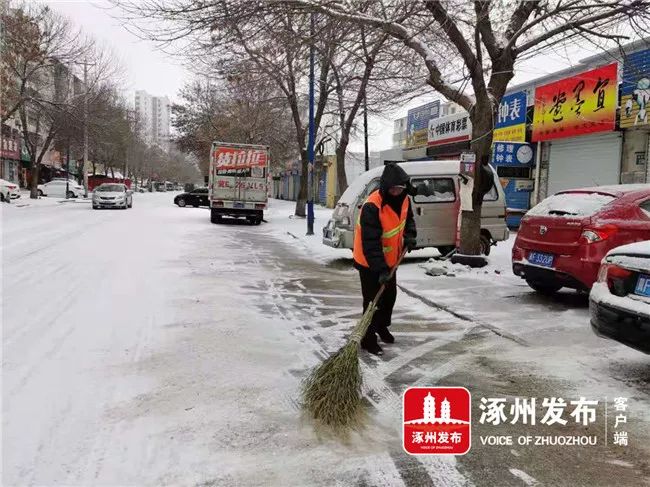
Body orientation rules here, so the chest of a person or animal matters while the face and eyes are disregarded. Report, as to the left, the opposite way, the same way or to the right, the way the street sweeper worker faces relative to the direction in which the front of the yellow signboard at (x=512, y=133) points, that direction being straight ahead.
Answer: to the left

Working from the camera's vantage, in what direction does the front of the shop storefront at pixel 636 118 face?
facing the viewer and to the left of the viewer

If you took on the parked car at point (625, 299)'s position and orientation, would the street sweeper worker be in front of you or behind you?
behind

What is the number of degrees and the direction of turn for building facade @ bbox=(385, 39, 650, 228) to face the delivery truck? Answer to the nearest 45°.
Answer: approximately 45° to its right

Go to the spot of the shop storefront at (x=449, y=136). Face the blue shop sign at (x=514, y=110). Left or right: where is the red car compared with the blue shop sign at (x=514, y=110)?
right

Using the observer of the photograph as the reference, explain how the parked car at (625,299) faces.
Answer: facing away from the viewer and to the right of the viewer

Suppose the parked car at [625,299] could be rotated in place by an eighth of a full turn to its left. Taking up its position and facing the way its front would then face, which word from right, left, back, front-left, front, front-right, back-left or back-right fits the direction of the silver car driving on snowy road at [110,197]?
front-left

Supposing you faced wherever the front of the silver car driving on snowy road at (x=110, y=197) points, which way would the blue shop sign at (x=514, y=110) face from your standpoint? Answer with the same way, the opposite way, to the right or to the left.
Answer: to the right

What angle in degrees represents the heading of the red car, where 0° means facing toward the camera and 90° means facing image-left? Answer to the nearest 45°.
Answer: approximately 225°

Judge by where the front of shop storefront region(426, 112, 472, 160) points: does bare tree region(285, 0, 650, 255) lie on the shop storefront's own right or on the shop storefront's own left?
on the shop storefront's own left

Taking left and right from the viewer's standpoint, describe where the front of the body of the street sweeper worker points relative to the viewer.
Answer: facing the viewer and to the right of the viewer

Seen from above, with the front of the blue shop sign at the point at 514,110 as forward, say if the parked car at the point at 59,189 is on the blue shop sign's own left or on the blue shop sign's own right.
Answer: on the blue shop sign's own right

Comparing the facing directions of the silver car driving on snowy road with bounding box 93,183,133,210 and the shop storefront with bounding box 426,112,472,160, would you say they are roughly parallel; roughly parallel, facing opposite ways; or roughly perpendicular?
roughly perpendicular
